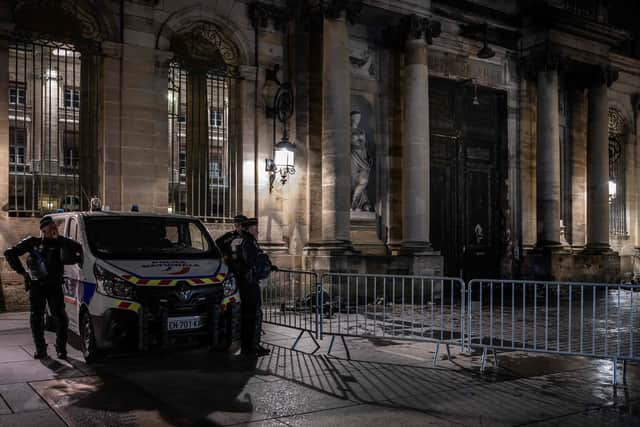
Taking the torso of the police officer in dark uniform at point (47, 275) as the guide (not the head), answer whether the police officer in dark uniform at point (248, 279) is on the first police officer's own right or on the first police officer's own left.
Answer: on the first police officer's own left

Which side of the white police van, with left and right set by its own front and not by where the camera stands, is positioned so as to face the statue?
left

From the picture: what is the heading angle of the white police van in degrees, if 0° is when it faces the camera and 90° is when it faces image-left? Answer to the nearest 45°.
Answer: approximately 315°

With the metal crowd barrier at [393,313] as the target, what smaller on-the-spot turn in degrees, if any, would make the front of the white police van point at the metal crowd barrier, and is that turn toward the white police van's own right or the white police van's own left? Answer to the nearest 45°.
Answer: approximately 90° to the white police van's own left

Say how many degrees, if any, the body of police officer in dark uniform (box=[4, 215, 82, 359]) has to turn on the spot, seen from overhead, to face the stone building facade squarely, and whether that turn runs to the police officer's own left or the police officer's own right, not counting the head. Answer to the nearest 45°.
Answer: approximately 135° to the police officer's own left

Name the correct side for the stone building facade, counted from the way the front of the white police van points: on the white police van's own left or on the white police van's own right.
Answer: on the white police van's own left

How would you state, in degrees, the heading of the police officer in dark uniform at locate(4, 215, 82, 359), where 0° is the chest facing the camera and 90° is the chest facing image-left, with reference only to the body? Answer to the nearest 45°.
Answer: approximately 0°

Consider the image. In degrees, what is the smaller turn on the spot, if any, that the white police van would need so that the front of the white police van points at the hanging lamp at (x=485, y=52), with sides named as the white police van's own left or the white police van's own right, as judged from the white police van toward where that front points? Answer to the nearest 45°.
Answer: approximately 90° to the white police van's own left
